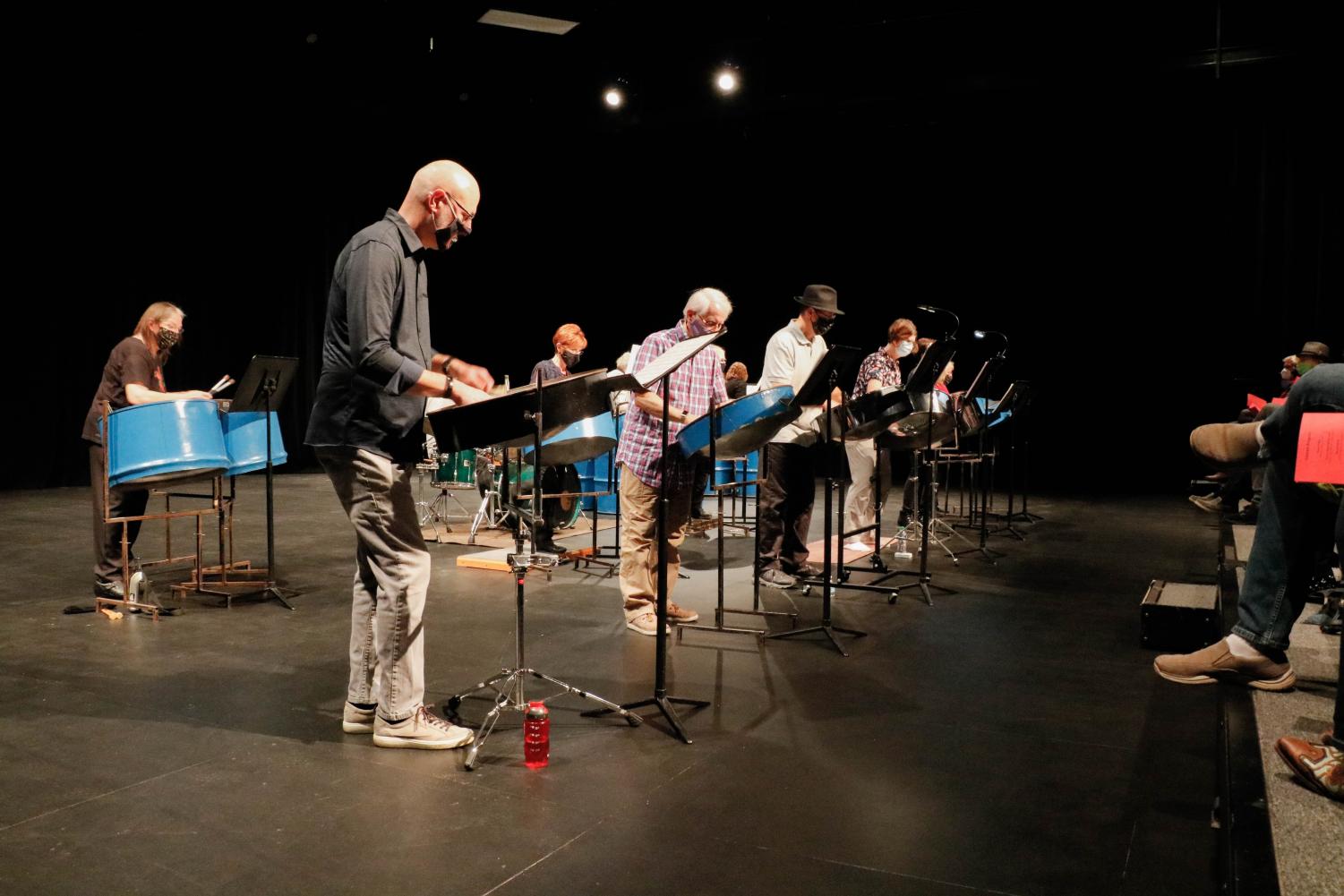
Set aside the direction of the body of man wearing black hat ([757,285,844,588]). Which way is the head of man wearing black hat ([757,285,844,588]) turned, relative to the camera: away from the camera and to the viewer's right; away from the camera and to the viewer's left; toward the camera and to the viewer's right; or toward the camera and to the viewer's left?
toward the camera and to the viewer's right

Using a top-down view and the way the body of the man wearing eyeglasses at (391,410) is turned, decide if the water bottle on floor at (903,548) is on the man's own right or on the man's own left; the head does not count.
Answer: on the man's own left

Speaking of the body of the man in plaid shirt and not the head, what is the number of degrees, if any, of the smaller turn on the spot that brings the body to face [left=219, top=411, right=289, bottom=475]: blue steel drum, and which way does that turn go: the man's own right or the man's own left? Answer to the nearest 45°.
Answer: approximately 135° to the man's own right

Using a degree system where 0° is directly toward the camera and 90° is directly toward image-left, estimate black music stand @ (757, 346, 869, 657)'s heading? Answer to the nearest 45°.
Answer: approximately 135°

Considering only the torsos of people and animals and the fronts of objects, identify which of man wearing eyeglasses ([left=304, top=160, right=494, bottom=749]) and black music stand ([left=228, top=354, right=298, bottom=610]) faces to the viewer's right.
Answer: the man wearing eyeglasses

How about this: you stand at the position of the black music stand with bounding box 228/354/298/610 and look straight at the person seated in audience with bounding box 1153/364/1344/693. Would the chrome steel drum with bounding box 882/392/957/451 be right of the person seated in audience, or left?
left

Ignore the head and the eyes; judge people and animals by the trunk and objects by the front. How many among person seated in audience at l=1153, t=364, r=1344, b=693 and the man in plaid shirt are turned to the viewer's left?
1

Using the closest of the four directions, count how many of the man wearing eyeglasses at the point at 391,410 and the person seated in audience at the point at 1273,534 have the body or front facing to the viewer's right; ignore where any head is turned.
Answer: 1

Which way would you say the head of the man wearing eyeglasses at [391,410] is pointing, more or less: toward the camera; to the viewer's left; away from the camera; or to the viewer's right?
to the viewer's right

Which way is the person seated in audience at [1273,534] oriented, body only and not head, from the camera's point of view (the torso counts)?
to the viewer's left

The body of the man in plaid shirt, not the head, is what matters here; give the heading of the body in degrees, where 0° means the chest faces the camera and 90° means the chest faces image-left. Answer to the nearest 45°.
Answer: approximately 315°

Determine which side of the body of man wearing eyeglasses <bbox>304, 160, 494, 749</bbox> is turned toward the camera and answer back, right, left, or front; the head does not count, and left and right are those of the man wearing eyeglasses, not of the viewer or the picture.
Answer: right
